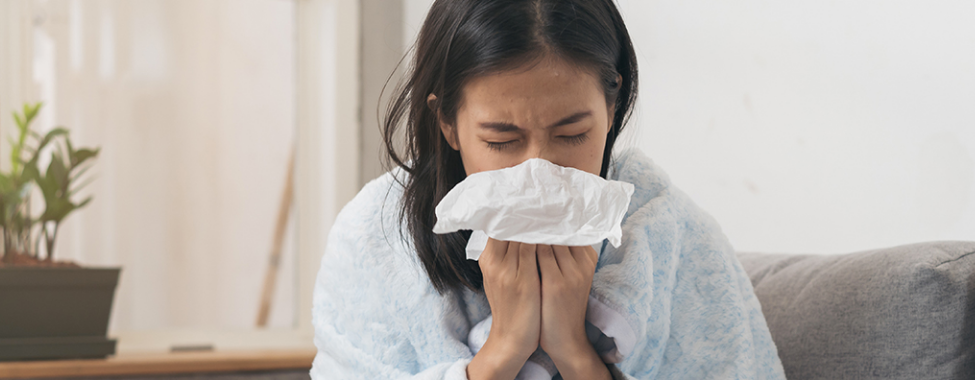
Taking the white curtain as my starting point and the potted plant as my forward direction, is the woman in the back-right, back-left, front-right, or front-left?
front-left

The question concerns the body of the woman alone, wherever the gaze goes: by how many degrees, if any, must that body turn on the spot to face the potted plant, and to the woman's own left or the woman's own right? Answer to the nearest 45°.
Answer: approximately 135° to the woman's own right

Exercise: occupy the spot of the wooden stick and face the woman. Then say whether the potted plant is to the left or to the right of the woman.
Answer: right

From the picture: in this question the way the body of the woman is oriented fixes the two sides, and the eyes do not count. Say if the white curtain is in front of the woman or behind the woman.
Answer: behind

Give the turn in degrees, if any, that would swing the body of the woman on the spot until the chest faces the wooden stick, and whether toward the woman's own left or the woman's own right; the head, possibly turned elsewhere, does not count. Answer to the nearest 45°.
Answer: approximately 135° to the woman's own right

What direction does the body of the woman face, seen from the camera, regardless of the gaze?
toward the camera
